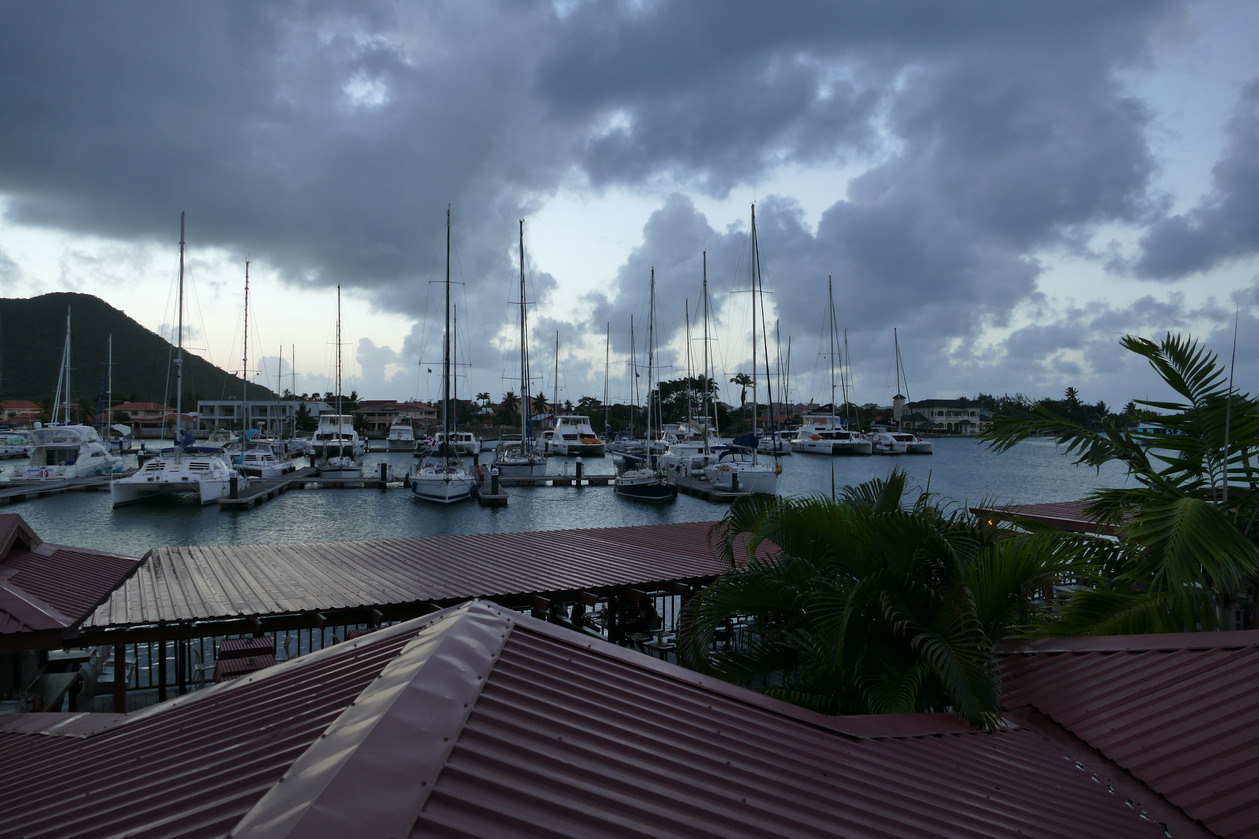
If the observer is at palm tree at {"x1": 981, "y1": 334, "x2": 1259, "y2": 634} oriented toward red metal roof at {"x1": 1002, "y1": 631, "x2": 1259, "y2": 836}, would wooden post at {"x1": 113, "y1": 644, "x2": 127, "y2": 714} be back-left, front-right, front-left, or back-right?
front-right

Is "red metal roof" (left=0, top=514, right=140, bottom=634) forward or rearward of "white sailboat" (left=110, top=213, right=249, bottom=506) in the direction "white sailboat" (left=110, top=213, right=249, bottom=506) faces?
forward

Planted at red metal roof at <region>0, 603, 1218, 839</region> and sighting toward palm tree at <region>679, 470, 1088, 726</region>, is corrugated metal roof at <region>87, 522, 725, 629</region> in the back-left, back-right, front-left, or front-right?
front-left

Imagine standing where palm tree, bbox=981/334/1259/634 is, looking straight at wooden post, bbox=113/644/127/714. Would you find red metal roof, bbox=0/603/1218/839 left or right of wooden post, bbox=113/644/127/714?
left

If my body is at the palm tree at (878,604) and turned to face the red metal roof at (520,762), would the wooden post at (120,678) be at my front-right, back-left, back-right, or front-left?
front-right

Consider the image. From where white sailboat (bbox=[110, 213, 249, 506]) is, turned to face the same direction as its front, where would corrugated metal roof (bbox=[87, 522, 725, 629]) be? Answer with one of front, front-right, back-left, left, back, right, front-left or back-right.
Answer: front
